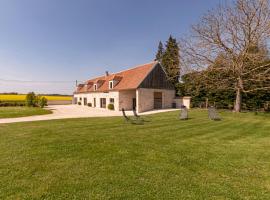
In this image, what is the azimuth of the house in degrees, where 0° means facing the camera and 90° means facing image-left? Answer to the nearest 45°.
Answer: approximately 45°

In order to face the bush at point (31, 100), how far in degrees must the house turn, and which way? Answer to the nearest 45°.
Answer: approximately 45° to its right

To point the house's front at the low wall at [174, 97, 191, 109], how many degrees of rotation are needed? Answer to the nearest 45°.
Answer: approximately 135° to its left

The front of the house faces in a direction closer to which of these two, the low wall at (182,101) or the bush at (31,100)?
the bush
